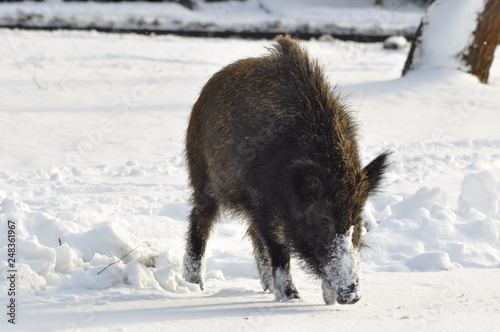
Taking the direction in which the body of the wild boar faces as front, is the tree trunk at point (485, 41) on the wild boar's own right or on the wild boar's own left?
on the wild boar's own left

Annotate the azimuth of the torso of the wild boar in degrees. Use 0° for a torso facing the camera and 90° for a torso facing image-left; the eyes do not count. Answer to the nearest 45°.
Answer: approximately 315°

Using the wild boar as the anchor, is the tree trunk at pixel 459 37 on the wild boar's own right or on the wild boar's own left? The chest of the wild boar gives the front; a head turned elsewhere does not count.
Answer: on the wild boar's own left
